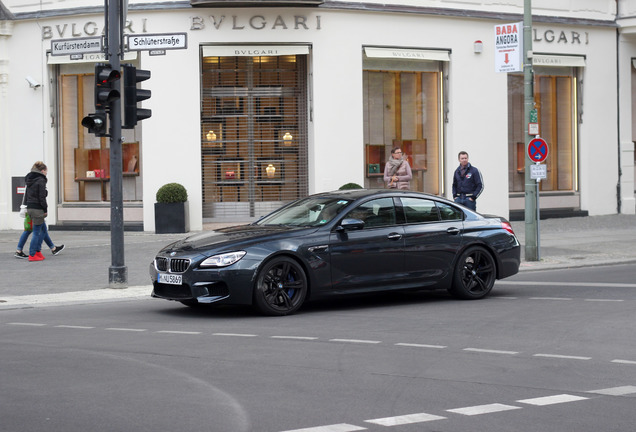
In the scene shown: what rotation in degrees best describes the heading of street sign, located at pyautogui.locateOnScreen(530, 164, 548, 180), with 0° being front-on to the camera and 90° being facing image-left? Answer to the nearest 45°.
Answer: approximately 0°

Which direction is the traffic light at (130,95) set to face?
to the viewer's right

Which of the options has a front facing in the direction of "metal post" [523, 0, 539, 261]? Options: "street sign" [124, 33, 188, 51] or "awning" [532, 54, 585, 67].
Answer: the awning

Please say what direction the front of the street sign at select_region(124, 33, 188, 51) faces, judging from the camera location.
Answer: facing the viewer

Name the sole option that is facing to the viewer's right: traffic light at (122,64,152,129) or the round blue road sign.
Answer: the traffic light

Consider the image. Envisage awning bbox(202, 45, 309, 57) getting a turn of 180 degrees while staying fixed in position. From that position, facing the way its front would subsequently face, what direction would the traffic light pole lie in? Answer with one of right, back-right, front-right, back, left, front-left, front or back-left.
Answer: back

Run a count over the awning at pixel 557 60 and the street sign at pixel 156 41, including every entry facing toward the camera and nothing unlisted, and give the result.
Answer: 2

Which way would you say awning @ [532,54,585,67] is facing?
toward the camera
